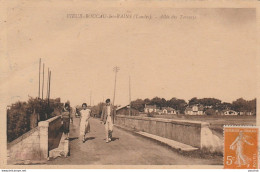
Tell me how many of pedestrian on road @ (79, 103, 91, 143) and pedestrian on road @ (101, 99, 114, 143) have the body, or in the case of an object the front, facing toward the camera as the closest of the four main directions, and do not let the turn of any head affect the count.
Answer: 2

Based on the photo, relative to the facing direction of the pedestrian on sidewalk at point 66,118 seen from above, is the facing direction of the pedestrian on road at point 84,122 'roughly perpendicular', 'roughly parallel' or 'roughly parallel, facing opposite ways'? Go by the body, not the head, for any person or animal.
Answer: roughly parallel

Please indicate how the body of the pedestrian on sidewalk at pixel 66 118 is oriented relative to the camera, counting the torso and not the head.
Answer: toward the camera

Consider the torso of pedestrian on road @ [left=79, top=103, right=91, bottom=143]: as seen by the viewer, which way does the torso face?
toward the camera
